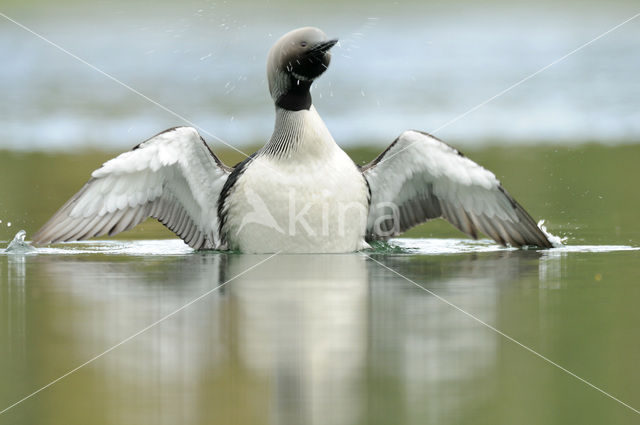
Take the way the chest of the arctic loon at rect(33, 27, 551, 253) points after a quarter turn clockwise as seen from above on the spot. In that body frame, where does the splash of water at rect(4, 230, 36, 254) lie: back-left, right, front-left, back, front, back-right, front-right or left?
front

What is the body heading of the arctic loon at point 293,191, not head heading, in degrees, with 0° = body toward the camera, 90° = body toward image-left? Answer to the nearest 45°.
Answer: approximately 0°
